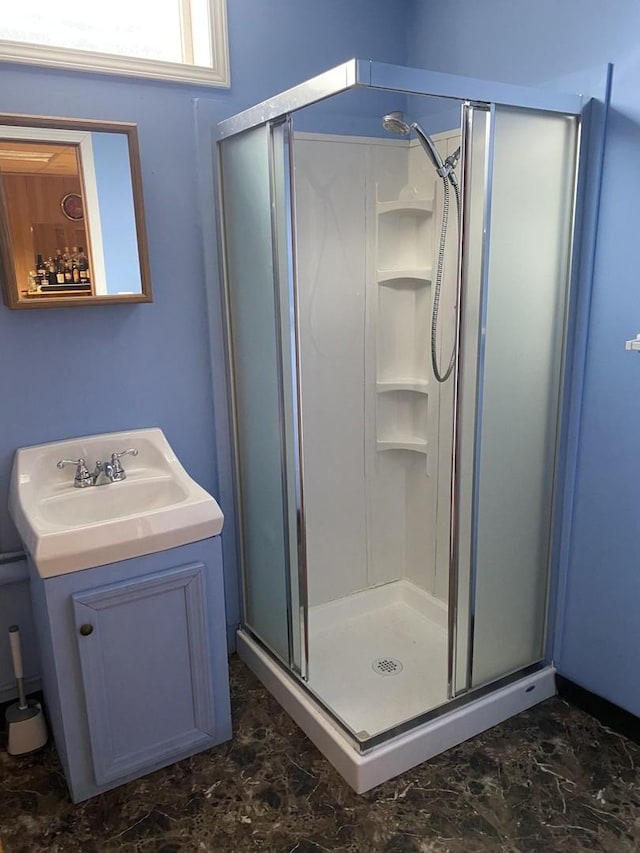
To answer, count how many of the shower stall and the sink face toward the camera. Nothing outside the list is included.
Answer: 2

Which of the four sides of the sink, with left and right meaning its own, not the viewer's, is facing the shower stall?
left

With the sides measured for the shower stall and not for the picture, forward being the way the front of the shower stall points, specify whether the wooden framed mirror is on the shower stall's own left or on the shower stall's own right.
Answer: on the shower stall's own right

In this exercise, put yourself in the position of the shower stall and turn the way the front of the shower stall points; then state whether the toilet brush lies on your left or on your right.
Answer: on your right

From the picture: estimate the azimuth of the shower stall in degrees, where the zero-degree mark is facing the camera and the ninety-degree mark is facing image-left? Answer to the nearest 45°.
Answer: approximately 0°

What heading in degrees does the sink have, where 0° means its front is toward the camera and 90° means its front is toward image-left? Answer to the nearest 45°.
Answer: approximately 0°

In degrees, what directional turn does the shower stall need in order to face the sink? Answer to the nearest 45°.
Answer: approximately 45° to its right
